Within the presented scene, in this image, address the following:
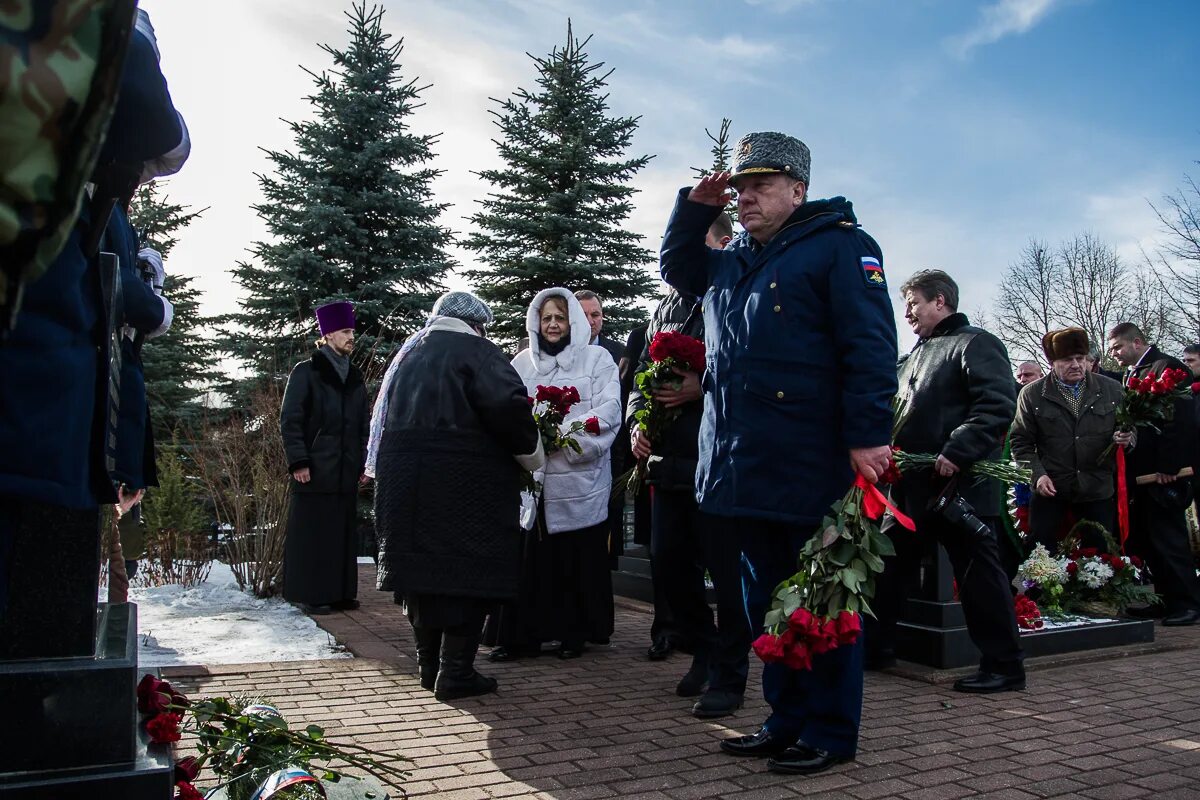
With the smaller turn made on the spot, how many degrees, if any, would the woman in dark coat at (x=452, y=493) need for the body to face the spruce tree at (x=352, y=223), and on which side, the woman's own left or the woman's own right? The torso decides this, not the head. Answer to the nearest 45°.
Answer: approximately 45° to the woman's own left

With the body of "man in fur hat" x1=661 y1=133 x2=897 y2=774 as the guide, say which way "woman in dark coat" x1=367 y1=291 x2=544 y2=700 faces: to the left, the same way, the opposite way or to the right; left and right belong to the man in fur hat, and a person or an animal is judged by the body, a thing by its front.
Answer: the opposite way

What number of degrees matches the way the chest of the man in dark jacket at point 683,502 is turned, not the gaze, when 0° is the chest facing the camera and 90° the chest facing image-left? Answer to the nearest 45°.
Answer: approximately 45°

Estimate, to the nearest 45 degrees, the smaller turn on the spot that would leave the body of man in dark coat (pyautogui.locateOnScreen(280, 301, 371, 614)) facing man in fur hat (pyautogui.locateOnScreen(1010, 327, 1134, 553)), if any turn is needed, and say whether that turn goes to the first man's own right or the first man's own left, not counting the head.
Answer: approximately 45° to the first man's own left

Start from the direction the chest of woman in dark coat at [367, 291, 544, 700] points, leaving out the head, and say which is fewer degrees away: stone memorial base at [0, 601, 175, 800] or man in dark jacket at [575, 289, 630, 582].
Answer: the man in dark jacket

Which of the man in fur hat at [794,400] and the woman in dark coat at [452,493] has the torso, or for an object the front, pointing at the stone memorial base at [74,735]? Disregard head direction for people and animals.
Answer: the man in fur hat

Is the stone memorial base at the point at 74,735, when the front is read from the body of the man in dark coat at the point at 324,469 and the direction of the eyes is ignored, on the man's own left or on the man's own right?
on the man's own right

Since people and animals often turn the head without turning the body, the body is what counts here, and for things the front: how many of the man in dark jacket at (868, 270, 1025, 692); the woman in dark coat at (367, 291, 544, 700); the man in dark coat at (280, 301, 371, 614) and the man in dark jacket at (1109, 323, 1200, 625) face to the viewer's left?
2

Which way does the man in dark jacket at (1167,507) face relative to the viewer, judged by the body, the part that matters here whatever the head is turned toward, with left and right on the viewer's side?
facing to the left of the viewer

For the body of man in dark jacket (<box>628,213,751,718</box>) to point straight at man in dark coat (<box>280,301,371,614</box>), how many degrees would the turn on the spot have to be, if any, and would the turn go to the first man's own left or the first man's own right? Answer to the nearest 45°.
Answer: approximately 90° to the first man's own right

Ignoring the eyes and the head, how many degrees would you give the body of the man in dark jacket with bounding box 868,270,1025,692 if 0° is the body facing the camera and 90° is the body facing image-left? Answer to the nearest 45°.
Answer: approximately 90°
